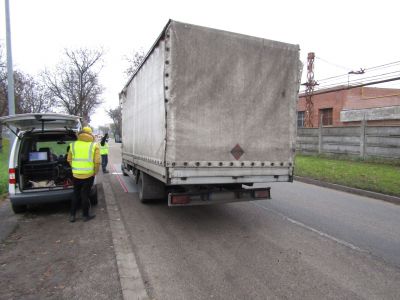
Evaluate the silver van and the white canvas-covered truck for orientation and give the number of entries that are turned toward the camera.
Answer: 0

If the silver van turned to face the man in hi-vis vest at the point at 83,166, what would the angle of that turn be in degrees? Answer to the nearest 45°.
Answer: approximately 135° to its right

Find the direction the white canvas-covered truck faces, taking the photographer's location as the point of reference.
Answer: facing away from the viewer and to the left of the viewer

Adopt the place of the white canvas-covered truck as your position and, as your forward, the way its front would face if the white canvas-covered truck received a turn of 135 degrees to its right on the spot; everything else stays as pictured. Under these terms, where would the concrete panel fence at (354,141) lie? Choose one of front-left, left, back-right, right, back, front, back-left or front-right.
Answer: front-left

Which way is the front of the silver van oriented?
away from the camera

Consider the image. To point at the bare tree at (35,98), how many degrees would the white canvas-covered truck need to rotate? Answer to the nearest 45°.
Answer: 0° — it already faces it
